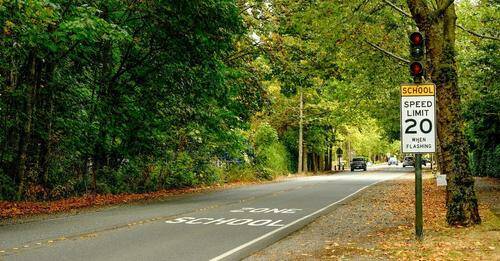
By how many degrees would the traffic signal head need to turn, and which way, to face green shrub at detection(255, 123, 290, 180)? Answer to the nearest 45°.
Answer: approximately 135° to its right

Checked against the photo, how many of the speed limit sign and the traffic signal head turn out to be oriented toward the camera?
2

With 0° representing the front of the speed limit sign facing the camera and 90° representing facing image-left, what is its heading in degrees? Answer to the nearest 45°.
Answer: approximately 0°

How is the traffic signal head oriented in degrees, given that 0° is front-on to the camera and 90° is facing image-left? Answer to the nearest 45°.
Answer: approximately 0°

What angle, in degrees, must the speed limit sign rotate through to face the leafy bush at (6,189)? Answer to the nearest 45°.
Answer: approximately 90° to its right

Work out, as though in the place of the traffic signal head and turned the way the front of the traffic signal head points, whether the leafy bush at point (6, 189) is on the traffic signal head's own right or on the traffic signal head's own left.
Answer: on the traffic signal head's own right

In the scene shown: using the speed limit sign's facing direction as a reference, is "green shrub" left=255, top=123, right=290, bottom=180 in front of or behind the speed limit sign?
behind
